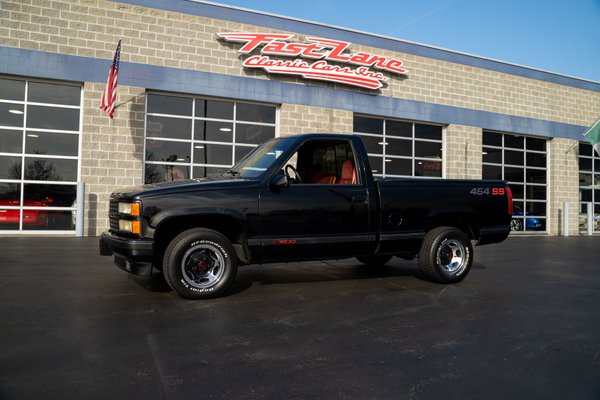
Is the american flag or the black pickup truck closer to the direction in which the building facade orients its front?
the black pickup truck

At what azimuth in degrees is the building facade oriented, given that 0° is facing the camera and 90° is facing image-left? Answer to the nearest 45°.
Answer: approximately 315°

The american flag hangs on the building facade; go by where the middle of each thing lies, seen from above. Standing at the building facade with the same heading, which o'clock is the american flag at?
The american flag is roughly at 3 o'clock from the building facade.
